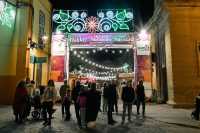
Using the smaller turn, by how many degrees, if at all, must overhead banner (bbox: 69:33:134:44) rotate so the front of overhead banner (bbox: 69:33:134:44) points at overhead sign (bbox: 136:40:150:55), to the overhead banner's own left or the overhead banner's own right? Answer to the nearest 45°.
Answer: approximately 90° to the overhead banner's own left

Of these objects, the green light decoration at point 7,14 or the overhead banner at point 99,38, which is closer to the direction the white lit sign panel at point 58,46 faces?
the green light decoration

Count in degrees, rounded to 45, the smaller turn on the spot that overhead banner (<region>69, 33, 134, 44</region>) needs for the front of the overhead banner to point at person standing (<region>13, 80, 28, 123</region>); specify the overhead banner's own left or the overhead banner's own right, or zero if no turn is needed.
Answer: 0° — it already faces them

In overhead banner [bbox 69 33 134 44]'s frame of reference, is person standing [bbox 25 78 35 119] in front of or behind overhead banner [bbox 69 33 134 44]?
in front

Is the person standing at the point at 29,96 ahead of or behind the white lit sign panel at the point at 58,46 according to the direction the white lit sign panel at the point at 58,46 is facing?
ahead

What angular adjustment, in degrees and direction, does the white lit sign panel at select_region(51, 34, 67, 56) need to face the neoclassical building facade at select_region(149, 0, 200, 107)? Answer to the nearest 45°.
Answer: approximately 45° to its left

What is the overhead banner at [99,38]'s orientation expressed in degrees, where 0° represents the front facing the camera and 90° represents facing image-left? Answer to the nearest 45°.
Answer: approximately 0°

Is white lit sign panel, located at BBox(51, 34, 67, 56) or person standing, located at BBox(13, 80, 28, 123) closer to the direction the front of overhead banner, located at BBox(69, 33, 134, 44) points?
the person standing

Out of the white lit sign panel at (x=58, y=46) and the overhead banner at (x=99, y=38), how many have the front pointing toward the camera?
2

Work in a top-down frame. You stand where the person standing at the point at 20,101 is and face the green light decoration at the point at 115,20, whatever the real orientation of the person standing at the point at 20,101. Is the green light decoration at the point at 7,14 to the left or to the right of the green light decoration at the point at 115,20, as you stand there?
left

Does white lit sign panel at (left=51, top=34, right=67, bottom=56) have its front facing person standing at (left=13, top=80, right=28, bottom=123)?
yes

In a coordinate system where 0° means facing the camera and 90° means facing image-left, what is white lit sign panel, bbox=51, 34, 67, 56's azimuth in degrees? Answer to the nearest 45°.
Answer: approximately 0°
